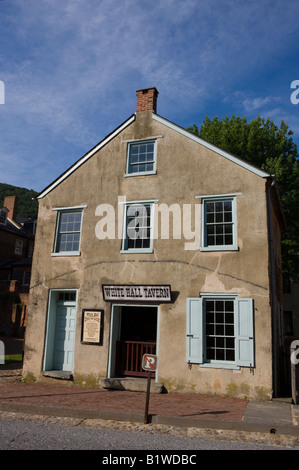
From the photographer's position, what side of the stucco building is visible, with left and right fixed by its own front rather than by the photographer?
front

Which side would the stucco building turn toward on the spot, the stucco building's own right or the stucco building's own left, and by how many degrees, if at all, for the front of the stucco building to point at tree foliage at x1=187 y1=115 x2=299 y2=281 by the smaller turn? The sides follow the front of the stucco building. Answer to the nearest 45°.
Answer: approximately 135° to the stucco building's own left

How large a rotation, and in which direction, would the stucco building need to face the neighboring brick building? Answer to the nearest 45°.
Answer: approximately 135° to its right
